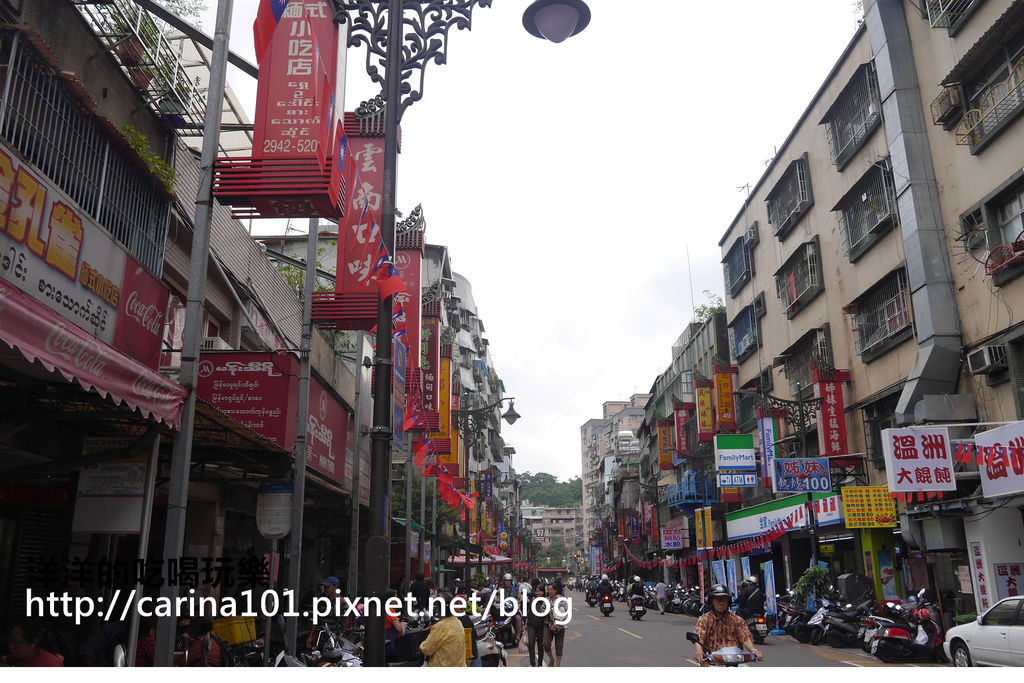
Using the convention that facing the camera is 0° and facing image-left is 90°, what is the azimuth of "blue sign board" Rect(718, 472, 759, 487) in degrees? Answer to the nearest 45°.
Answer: approximately 0°

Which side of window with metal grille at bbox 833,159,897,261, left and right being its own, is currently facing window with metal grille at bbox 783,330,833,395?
right

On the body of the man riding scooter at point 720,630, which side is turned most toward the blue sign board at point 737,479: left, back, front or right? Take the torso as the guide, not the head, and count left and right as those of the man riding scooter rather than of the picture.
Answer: back

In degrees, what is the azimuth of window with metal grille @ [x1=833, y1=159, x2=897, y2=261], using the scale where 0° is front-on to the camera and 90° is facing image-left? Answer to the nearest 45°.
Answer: approximately 45°

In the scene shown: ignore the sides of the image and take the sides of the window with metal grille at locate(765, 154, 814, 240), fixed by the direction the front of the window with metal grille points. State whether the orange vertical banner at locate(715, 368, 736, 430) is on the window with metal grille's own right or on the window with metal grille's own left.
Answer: on the window with metal grille's own right

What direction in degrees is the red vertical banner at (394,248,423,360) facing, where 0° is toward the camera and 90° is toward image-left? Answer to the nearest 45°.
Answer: approximately 0°
